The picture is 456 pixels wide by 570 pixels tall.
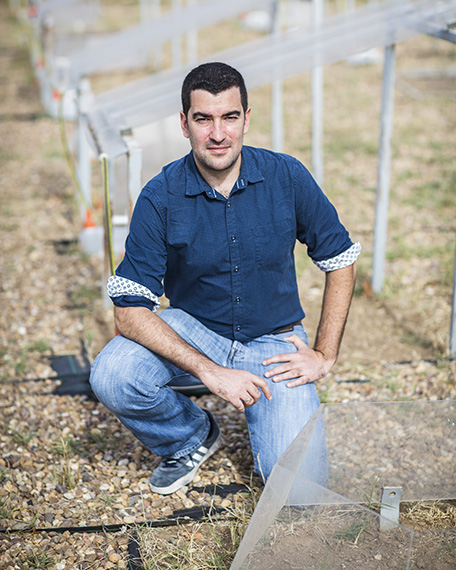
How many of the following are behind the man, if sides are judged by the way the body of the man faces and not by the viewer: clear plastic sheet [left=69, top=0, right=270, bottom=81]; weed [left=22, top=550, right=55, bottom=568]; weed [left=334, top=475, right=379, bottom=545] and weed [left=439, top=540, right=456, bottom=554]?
1

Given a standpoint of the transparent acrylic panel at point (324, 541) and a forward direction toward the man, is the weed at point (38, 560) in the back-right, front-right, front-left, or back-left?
front-left

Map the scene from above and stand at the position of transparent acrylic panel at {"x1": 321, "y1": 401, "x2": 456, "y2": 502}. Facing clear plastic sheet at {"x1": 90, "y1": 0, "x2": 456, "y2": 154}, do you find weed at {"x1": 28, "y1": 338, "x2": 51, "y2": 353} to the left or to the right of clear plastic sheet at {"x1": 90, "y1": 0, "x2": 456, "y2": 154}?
left

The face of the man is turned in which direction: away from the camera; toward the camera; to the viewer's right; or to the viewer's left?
toward the camera

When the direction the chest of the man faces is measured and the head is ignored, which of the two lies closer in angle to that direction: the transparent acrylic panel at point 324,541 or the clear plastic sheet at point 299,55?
the transparent acrylic panel

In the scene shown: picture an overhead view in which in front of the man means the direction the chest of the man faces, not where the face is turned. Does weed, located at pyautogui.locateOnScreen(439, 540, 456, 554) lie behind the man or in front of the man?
in front

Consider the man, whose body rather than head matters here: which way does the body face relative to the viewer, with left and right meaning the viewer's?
facing the viewer

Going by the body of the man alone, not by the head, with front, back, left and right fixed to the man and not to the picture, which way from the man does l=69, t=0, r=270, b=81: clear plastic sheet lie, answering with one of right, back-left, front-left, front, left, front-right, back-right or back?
back

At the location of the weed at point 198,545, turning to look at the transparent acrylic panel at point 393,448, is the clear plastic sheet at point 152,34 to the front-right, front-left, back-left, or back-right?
front-left
